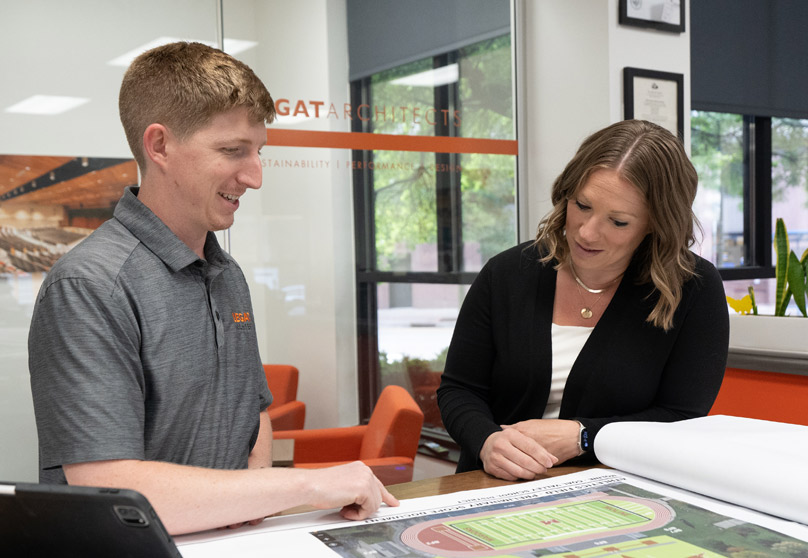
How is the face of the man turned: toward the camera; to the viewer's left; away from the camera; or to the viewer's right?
to the viewer's right

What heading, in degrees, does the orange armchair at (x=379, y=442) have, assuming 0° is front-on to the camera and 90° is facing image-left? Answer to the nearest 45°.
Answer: approximately 90°

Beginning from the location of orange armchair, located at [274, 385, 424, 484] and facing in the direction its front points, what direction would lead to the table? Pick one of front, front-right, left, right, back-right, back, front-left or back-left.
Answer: left

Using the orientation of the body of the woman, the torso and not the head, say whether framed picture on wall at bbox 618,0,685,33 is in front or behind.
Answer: behind

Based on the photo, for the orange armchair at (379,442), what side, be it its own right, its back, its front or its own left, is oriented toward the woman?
left

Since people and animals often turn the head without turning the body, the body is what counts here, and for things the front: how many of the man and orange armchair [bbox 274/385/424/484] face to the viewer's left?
1

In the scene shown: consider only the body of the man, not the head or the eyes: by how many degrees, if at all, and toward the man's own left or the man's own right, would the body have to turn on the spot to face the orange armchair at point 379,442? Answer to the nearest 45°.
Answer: approximately 135° to the man's own left

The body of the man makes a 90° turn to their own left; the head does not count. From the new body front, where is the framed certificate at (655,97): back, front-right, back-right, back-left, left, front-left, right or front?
front

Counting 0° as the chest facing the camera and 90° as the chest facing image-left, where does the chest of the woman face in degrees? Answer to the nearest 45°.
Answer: approximately 45°

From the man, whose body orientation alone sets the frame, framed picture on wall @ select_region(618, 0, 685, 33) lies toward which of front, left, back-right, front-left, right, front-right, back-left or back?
left
